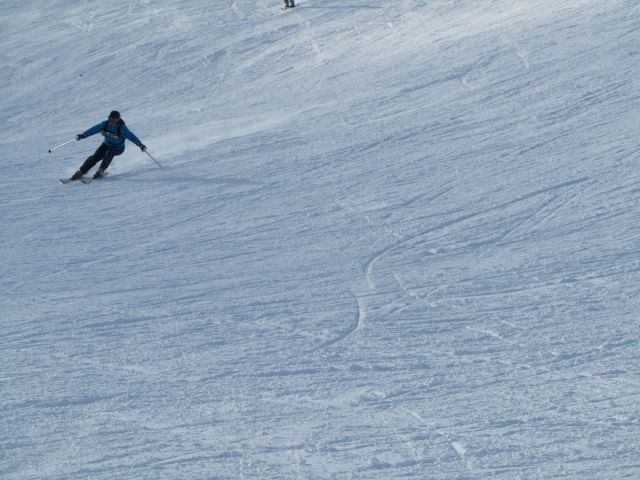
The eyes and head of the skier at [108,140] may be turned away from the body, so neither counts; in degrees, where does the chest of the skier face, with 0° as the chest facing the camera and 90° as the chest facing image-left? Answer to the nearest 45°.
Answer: approximately 45°
